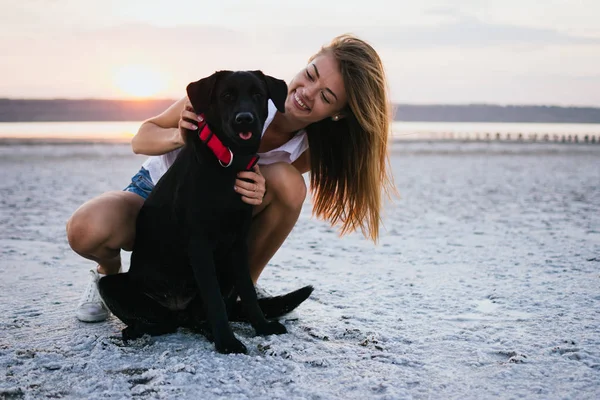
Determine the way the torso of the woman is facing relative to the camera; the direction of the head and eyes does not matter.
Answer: toward the camera

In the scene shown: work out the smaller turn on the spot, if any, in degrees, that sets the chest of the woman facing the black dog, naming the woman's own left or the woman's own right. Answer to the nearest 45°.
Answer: approximately 45° to the woman's own right
